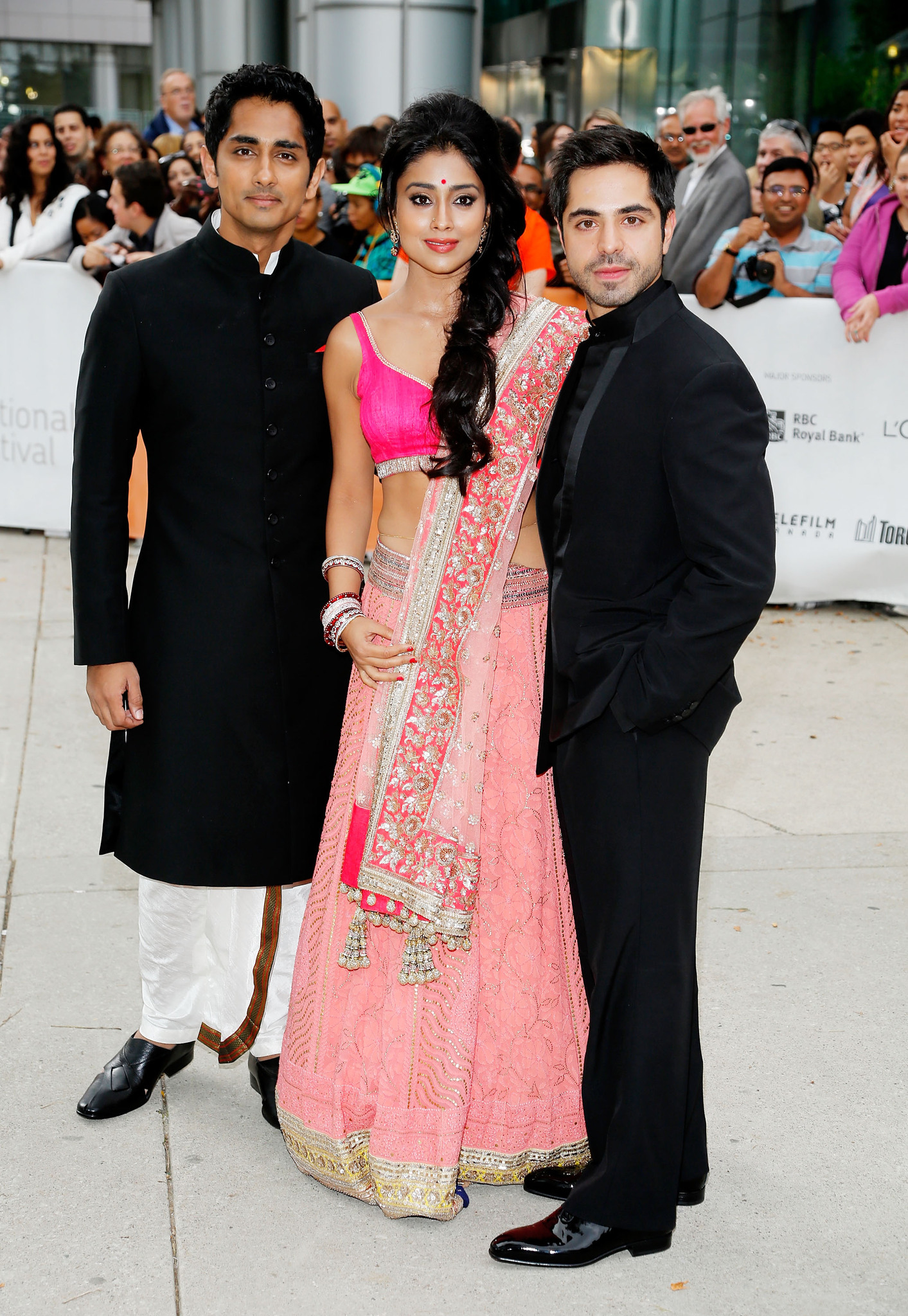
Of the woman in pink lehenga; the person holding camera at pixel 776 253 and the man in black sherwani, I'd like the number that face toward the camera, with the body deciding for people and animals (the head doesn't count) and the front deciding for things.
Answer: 3

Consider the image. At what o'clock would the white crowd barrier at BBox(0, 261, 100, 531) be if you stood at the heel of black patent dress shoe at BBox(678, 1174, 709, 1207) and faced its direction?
The white crowd barrier is roughly at 2 o'clock from the heel of black patent dress shoe.

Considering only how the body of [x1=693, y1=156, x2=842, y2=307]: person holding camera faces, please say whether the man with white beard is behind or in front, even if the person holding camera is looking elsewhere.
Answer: behind

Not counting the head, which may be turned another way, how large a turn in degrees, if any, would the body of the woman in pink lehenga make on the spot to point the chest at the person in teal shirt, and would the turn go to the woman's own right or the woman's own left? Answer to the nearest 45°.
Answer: approximately 180°

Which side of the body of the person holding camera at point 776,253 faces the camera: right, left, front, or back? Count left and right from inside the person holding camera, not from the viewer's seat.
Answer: front

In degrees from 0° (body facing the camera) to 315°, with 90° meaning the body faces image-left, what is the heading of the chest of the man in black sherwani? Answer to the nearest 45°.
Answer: approximately 0°

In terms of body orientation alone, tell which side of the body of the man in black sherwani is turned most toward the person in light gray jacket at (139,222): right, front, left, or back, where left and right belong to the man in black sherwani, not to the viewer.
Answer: back

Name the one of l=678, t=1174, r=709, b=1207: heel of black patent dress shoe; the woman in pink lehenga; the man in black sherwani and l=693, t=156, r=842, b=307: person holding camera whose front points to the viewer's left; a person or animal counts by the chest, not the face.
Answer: the heel of black patent dress shoe

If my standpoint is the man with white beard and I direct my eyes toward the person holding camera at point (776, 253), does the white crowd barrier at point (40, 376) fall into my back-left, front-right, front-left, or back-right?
back-right

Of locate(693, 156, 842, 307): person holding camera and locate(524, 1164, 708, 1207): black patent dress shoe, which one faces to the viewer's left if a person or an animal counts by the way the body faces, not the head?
the black patent dress shoe

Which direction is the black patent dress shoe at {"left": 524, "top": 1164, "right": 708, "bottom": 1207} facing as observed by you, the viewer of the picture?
facing to the left of the viewer

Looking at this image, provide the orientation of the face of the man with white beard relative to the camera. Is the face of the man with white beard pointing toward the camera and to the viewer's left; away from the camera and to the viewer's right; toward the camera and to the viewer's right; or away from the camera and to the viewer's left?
toward the camera and to the viewer's left
